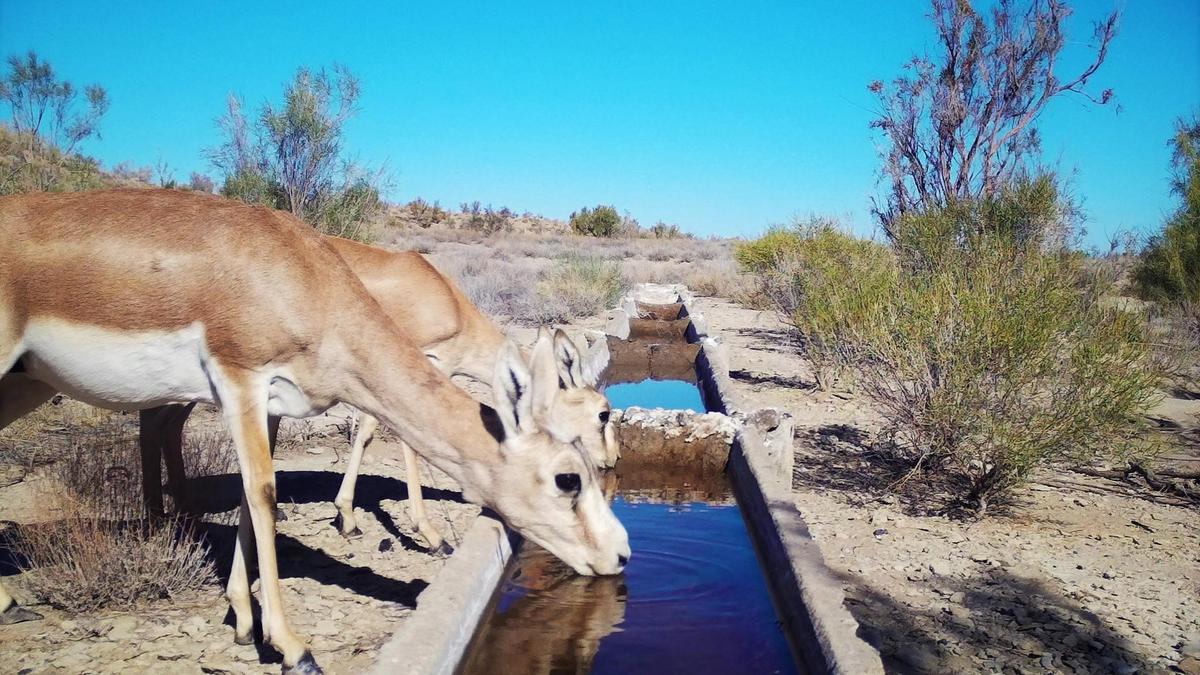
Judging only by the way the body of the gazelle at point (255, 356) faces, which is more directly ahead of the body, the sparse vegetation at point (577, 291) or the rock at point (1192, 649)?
the rock

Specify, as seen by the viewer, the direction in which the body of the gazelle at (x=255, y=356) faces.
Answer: to the viewer's right

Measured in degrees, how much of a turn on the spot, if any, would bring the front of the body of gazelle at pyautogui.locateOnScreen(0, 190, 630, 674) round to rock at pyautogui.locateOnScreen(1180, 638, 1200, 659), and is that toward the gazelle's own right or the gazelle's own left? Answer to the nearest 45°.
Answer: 0° — it already faces it

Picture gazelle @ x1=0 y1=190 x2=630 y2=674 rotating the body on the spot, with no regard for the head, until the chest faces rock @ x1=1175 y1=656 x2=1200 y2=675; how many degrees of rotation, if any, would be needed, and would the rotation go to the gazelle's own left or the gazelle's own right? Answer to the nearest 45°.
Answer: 0° — it already faces it

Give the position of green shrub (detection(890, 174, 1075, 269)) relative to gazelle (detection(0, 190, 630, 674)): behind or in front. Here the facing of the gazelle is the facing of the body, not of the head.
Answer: in front

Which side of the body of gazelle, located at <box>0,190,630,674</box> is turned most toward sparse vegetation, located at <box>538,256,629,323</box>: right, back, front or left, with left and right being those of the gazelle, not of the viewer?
left

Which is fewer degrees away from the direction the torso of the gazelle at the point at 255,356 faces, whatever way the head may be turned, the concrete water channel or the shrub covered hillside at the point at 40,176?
the concrete water channel

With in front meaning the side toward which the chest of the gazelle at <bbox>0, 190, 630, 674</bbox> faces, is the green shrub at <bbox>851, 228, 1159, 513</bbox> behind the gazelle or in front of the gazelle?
in front

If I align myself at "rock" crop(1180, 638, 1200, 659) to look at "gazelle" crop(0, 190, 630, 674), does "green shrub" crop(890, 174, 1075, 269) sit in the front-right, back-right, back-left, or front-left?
back-right
